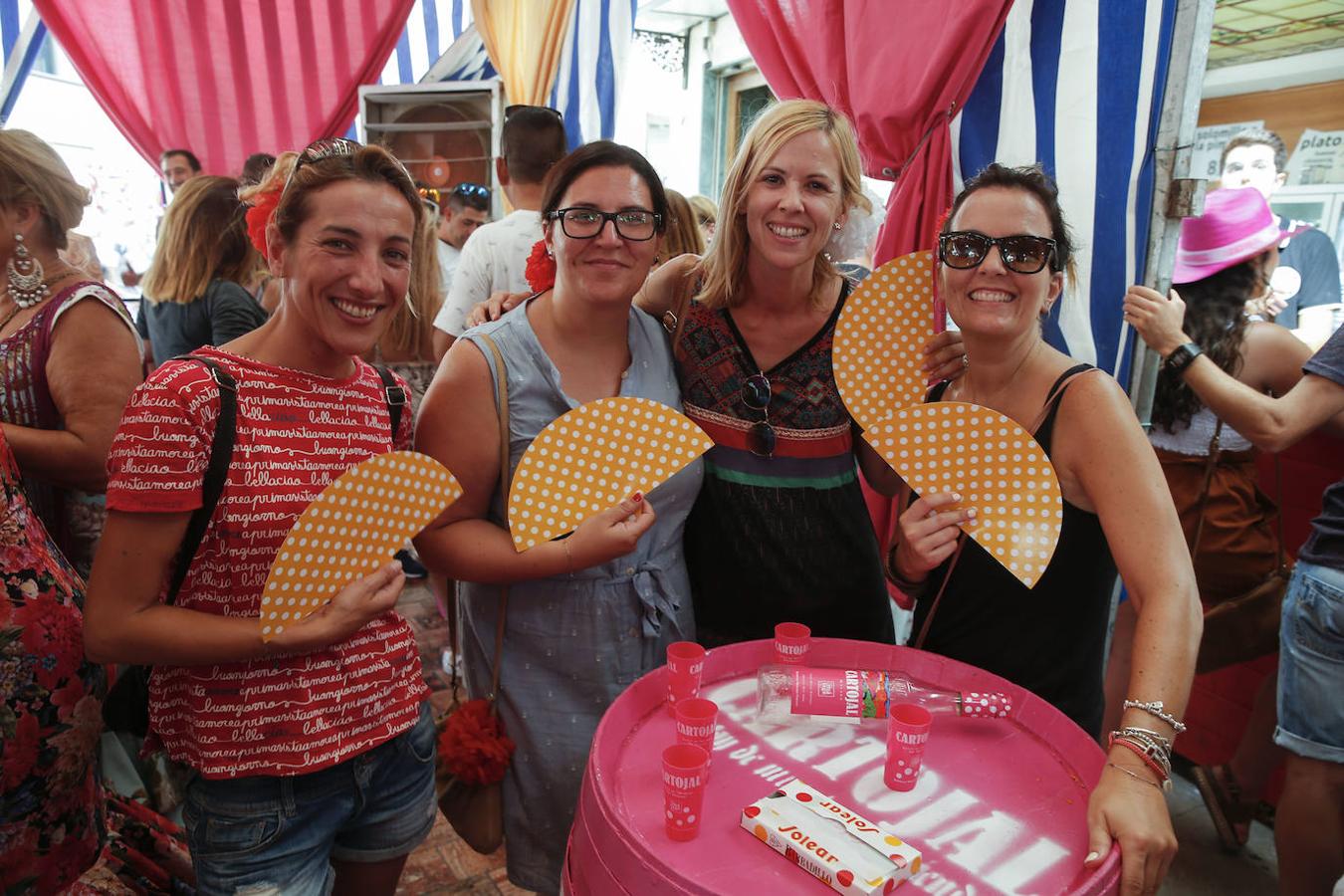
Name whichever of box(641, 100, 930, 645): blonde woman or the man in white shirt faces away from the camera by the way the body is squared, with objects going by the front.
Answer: the man in white shirt

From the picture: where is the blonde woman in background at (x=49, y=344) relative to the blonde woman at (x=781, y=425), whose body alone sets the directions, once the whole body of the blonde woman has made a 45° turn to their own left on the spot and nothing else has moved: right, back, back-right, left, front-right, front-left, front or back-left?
back-right

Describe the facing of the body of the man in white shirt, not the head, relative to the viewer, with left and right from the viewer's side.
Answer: facing away from the viewer

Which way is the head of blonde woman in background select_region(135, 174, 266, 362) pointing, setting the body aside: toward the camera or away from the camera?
away from the camera
